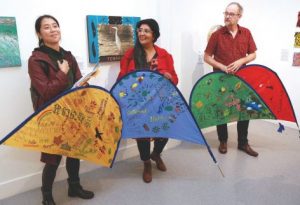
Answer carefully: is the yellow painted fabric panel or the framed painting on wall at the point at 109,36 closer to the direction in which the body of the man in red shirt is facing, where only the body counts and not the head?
the yellow painted fabric panel

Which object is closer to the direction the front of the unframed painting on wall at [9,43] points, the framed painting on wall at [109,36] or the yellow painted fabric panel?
the yellow painted fabric panel

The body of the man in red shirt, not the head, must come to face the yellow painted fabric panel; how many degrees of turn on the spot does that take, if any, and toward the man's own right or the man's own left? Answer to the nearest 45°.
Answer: approximately 45° to the man's own right

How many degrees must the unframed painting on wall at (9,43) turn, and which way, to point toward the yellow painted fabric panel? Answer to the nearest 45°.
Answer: approximately 45° to its left

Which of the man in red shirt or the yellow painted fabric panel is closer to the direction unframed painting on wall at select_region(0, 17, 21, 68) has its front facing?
the yellow painted fabric panel

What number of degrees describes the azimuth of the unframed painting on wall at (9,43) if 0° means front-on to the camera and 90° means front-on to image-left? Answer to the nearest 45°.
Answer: approximately 0°

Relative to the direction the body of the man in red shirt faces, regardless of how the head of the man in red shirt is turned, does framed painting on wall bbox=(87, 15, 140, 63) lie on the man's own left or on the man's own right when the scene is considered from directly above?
on the man's own right

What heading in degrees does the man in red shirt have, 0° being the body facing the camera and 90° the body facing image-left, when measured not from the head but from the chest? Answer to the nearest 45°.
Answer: approximately 0°

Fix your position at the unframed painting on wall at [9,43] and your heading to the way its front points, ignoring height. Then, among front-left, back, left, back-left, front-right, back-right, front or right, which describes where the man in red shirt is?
left

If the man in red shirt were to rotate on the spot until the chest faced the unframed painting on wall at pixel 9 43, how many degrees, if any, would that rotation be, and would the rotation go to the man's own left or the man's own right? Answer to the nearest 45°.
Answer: approximately 45° to the man's own right

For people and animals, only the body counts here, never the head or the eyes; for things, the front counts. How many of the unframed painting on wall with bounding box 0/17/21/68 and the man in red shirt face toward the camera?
2

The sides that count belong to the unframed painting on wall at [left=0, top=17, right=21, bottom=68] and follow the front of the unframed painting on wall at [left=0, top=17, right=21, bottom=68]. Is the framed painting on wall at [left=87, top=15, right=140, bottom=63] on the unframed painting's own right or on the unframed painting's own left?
on the unframed painting's own left
